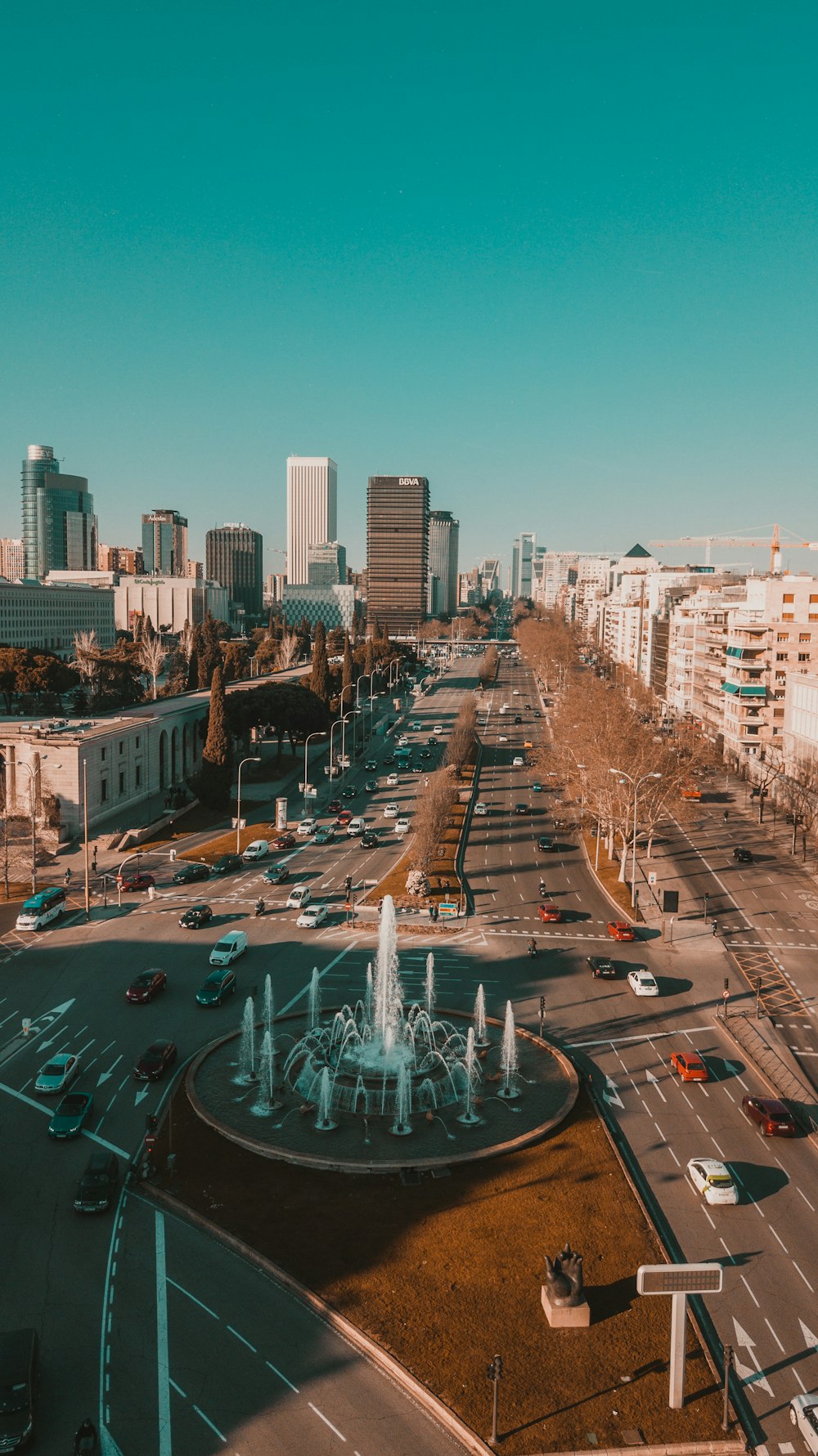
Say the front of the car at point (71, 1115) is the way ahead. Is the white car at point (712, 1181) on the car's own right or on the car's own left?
on the car's own left

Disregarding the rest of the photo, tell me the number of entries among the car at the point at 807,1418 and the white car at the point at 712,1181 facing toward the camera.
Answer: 0

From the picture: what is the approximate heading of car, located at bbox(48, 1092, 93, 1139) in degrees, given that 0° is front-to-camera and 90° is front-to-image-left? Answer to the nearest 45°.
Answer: approximately 45°

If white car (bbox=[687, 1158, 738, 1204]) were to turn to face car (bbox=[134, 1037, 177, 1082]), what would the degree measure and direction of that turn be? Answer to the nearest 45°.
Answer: approximately 45° to its left

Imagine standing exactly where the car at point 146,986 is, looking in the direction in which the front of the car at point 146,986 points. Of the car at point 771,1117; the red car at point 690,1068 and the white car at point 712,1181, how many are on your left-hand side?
3

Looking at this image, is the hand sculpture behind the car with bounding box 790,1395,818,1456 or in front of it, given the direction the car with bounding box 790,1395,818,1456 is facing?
in front

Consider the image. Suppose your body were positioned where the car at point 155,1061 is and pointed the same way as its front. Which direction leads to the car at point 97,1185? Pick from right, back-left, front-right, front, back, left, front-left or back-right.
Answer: front-left

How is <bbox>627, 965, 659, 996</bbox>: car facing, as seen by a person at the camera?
facing away from the viewer and to the left of the viewer

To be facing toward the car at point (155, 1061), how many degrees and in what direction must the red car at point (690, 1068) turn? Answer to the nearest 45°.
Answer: approximately 45° to its left

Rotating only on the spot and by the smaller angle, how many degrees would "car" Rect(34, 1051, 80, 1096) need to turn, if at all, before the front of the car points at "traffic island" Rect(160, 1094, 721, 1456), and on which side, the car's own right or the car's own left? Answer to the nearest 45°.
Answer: approximately 90° to the car's own left

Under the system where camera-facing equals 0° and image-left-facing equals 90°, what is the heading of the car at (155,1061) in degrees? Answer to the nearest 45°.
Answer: approximately 45°

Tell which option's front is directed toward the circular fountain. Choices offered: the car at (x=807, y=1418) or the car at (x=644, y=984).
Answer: the car at (x=807, y=1418)

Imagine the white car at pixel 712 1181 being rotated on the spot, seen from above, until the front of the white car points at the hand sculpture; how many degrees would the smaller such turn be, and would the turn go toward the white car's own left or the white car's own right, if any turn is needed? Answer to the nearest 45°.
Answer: approximately 90° to the white car's own left
